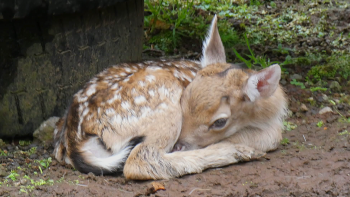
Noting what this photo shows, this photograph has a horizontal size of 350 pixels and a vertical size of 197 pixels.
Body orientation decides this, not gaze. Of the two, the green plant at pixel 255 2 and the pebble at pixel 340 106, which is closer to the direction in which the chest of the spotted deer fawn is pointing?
the pebble

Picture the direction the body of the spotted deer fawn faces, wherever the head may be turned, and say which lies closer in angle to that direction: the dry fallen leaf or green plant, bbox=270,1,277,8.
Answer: the green plant

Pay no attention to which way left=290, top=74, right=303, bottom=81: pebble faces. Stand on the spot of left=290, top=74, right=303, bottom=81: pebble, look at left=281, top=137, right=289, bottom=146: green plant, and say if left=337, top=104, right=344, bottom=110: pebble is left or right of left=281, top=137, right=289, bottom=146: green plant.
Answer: left

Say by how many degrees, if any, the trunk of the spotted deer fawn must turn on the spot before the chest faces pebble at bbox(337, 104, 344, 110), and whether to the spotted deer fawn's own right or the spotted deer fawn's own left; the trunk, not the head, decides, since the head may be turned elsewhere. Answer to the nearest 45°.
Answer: approximately 45° to the spotted deer fawn's own left

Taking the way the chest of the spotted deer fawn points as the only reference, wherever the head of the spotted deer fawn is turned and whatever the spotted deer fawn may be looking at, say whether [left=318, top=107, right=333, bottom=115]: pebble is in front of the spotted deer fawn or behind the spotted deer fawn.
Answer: in front

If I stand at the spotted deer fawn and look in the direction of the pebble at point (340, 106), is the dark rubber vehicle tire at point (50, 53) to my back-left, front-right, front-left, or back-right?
back-left

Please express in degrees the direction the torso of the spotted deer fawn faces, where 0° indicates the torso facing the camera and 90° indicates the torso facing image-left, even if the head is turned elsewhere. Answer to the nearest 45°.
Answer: approximately 270°

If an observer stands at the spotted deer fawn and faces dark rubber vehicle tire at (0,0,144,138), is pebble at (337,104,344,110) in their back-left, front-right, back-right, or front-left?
back-right

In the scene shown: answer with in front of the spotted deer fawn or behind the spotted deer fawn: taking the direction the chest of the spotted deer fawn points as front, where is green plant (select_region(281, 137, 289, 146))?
in front

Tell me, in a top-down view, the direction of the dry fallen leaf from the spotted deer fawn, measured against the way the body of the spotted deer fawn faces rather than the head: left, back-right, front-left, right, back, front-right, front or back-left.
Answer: right

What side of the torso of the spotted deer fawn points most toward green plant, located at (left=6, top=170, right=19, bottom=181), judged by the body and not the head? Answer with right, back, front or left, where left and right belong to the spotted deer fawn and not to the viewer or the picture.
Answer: back

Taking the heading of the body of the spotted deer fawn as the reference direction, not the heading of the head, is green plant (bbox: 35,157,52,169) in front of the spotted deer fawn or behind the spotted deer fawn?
behind

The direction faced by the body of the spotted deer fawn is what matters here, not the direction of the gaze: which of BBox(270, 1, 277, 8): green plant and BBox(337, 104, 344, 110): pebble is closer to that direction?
the pebble
